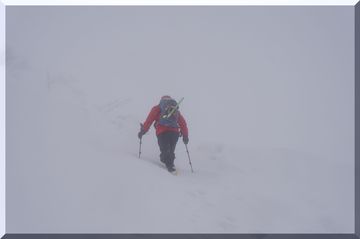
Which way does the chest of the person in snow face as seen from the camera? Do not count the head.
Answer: away from the camera
